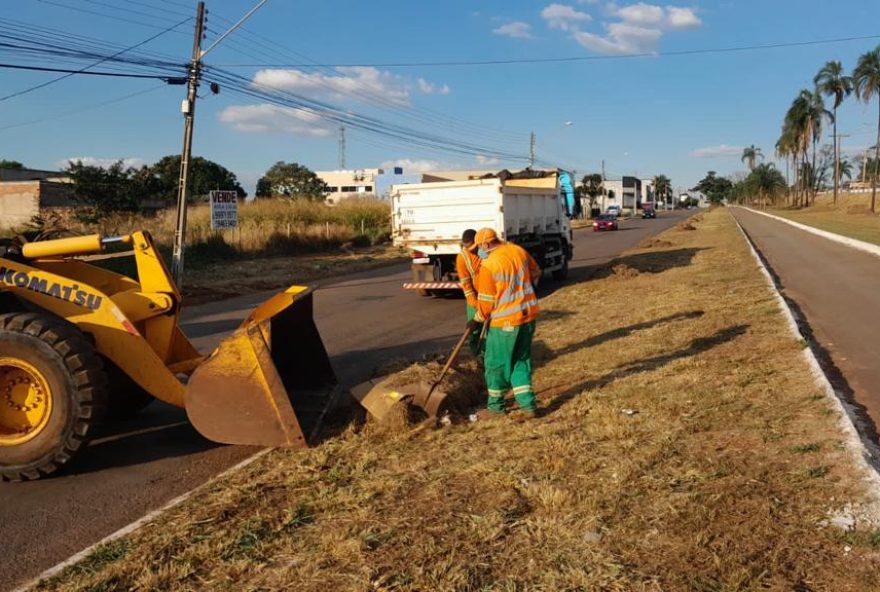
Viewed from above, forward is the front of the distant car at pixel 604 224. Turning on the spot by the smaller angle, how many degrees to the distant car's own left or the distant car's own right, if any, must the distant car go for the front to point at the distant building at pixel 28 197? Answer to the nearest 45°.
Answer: approximately 45° to the distant car's own right

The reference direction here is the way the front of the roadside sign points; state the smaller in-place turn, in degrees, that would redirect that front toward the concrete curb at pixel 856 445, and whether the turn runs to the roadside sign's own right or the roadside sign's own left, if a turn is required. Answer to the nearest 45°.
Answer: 0° — it already faces it

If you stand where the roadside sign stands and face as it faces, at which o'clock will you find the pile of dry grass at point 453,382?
The pile of dry grass is roughly at 12 o'clock from the roadside sign.

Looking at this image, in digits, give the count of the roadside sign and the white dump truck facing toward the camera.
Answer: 1

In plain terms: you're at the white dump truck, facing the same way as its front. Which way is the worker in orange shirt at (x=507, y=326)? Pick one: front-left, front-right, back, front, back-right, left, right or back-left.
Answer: back-right

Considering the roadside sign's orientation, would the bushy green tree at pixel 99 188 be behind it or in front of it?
behind

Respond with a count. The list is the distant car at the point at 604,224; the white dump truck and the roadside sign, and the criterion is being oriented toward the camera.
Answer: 2

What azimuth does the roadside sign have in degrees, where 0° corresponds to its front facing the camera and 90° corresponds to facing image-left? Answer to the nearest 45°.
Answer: approximately 0°

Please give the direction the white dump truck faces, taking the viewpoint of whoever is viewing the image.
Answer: facing away from the viewer and to the right of the viewer

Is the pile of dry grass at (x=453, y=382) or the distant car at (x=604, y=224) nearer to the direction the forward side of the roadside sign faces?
the pile of dry grass

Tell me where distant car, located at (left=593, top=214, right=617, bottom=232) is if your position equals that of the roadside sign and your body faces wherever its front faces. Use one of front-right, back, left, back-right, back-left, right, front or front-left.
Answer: back-left

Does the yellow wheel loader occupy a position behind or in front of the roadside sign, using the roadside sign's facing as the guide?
in front

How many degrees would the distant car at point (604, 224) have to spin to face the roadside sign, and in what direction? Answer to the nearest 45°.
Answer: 0° — it already faces it

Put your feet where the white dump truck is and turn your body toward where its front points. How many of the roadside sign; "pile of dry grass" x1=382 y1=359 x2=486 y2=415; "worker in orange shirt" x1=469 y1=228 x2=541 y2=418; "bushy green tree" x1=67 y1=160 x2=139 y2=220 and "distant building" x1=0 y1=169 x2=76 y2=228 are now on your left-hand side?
3
